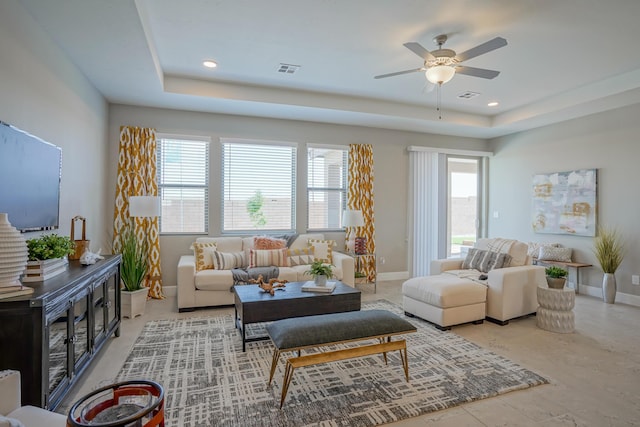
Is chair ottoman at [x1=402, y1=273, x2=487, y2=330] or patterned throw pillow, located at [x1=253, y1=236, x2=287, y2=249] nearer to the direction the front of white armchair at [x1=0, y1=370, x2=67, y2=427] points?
the chair ottoman

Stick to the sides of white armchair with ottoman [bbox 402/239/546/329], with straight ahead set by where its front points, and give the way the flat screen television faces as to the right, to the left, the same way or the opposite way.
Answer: the opposite way

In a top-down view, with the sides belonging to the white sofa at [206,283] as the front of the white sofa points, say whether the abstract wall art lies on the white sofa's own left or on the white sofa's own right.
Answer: on the white sofa's own left

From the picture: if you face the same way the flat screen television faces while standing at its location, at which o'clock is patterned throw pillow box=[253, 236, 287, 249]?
The patterned throw pillow is roughly at 10 o'clock from the flat screen television.

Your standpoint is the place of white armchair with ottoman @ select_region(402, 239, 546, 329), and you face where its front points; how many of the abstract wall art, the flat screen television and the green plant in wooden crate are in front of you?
2

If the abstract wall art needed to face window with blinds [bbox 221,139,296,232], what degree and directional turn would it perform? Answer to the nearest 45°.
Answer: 0° — it already faces it
